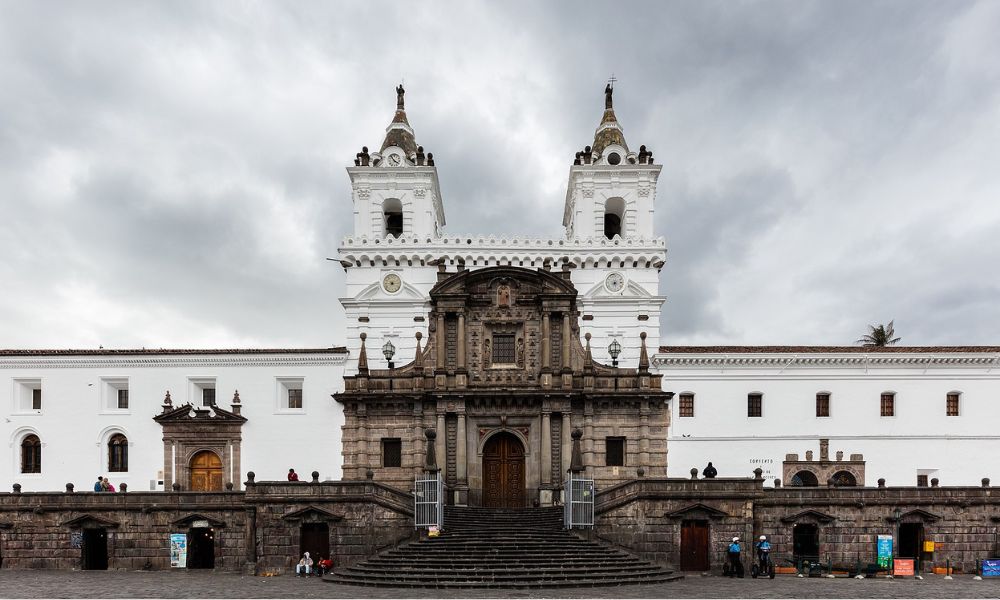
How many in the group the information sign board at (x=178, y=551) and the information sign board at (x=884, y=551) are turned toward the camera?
2

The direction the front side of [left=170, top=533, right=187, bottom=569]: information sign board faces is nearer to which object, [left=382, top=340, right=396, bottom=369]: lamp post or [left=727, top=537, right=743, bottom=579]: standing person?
the standing person

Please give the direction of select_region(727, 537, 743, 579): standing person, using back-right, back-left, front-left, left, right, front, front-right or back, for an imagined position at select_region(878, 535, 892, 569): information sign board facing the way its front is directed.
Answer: front-right

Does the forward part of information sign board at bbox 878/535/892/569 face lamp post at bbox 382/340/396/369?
no

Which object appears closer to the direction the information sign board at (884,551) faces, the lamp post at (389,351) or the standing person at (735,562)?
the standing person

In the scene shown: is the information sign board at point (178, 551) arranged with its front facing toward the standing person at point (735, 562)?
no

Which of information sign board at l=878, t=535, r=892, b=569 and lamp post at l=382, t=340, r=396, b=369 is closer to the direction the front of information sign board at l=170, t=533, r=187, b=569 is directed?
the information sign board

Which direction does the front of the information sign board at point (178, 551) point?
toward the camera

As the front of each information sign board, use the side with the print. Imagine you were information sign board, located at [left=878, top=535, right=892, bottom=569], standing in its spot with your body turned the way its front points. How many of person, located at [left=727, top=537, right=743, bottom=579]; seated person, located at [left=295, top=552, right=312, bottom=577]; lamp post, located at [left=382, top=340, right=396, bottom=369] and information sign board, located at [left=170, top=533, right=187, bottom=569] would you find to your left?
0

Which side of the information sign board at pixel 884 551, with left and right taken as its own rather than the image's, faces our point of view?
front

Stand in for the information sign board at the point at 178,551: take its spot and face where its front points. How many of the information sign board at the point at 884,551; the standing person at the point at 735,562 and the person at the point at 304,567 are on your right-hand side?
0

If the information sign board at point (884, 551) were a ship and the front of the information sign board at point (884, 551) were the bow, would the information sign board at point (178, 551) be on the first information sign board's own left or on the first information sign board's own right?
on the first information sign board's own right
